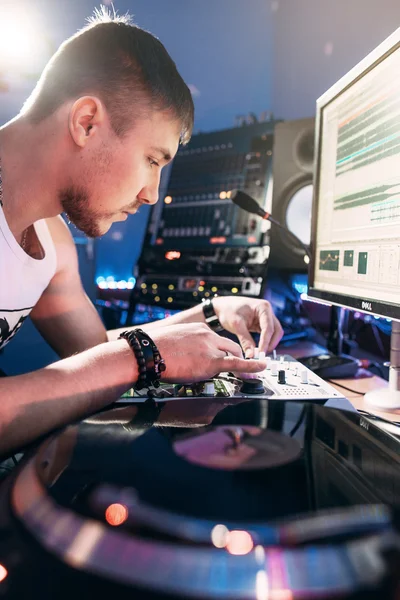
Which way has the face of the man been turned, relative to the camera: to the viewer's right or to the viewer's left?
to the viewer's right

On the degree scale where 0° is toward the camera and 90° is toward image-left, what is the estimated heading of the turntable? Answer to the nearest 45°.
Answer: approximately 90°

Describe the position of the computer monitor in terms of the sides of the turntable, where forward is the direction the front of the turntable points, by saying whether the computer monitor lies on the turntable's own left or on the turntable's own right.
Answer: on the turntable's own right

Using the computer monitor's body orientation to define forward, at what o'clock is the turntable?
The turntable is roughly at 11 o'clock from the computer monitor.

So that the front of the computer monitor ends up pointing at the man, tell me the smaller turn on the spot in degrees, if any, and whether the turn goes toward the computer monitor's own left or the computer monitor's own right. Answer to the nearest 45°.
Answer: approximately 45° to the computer monitor's own right

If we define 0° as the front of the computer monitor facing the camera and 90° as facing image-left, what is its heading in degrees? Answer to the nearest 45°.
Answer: approximately 45°

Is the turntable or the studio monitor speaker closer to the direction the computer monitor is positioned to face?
the turntable

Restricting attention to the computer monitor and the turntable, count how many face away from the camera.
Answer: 0
